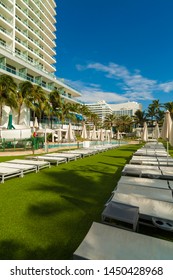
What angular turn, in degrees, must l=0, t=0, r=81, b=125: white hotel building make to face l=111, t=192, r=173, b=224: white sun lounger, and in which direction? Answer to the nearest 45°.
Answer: approximately 45° to its right

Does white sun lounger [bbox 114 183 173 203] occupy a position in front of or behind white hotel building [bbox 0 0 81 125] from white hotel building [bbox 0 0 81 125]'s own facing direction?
in front

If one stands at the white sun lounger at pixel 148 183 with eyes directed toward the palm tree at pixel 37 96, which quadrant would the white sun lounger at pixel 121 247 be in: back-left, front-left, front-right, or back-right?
back-left

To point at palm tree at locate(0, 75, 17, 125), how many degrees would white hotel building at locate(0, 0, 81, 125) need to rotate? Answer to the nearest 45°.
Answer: approximately 45° to its right

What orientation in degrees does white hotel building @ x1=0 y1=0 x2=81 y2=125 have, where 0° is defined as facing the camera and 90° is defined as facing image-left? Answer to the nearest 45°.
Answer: approximately 315°

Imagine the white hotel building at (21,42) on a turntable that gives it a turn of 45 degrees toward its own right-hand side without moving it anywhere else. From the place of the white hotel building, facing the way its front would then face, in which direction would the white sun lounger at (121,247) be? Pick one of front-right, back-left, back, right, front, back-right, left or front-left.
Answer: front

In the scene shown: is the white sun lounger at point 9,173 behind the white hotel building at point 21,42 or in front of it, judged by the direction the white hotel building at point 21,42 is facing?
in front
